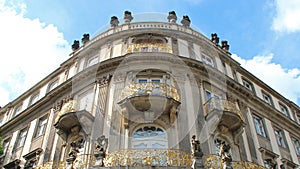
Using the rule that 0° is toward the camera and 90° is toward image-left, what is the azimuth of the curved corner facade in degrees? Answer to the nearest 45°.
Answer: approximately 0°
